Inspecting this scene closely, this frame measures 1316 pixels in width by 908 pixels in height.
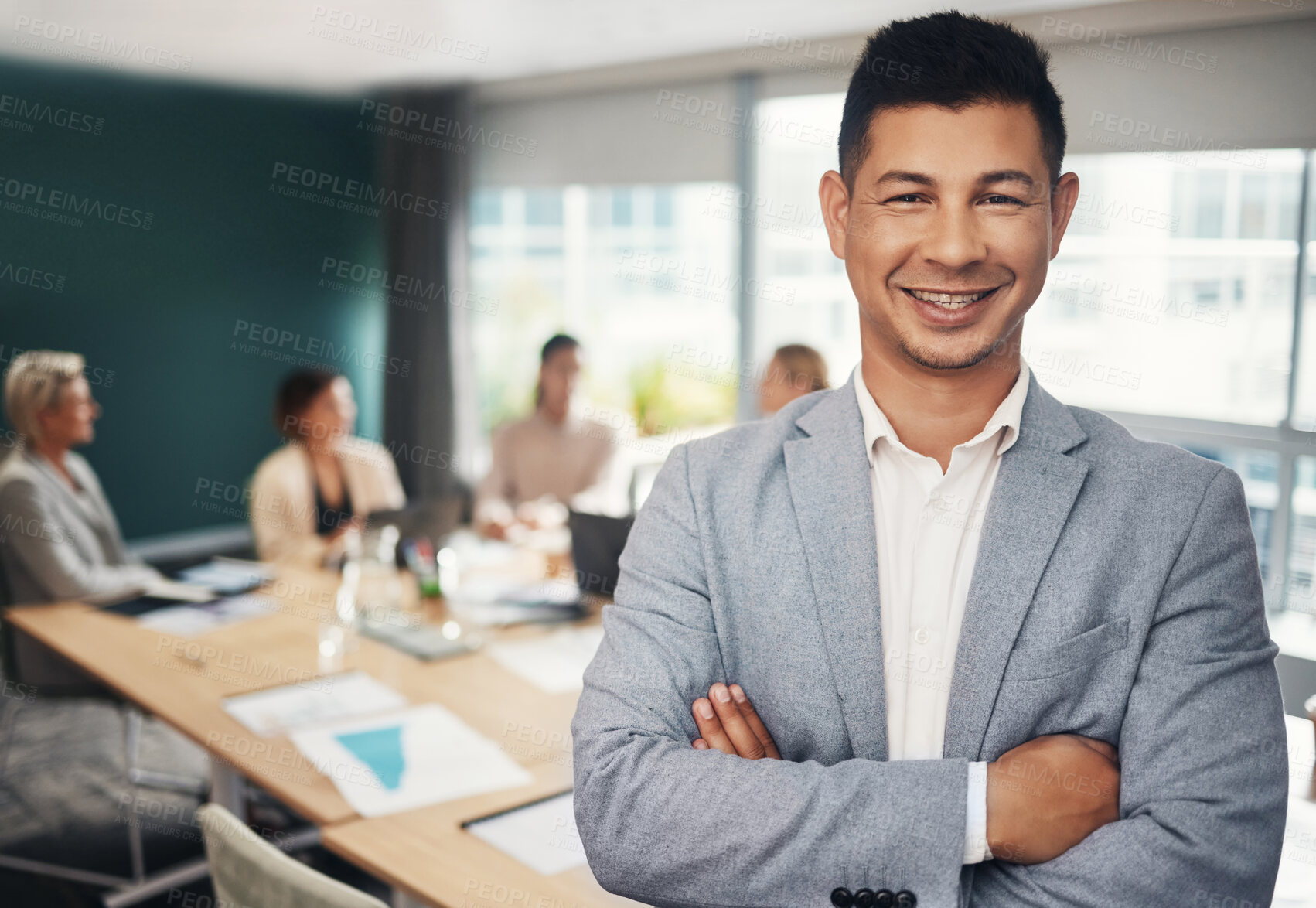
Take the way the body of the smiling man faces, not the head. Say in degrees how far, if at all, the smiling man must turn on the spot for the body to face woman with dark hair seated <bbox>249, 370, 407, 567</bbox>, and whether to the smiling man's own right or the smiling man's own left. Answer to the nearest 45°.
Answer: approximately 135° to the smiling man's own right

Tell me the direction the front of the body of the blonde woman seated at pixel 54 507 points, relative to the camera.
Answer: to the viewer's right

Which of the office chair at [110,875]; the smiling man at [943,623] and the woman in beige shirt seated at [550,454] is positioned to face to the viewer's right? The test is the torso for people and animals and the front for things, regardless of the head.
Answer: the office chair

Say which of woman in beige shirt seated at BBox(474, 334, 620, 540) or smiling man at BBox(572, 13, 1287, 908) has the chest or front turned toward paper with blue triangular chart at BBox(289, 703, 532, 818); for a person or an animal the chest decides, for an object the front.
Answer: the woman in beige shirt seated

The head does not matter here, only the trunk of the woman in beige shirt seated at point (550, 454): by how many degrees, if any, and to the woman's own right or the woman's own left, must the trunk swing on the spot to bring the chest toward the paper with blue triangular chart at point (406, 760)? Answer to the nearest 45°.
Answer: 0° — they already face it

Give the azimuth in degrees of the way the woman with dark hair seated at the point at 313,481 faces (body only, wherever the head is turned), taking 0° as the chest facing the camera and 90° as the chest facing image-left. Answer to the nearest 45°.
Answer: approximately 315°

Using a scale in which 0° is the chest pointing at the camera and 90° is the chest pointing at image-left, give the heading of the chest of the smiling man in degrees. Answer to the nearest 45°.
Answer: approximately 0°

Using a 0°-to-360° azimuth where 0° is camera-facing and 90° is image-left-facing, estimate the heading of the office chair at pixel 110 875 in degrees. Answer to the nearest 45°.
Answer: approximately 270°

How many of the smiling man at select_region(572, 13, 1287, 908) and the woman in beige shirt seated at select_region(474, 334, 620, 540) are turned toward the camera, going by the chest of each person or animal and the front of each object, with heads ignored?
2

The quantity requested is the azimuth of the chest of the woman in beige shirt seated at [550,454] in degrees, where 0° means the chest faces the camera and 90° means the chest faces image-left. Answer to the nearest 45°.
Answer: approximately 0°
